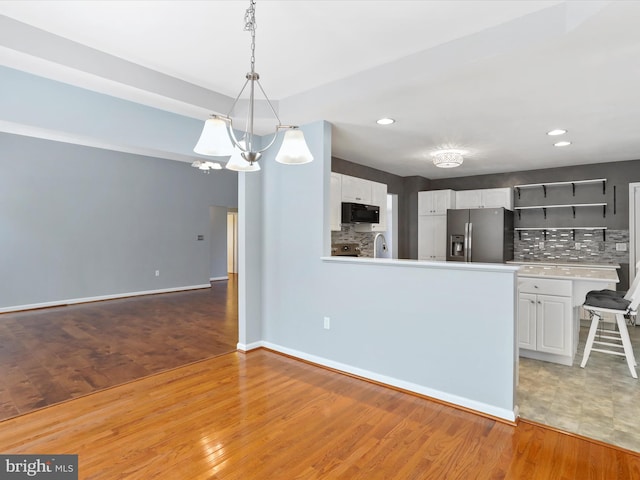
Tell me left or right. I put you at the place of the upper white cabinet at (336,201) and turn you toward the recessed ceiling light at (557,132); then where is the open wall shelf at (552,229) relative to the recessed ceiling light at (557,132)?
left

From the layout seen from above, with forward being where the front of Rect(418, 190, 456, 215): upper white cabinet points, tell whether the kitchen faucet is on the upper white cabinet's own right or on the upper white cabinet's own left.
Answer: on the upper white cabinet's own right

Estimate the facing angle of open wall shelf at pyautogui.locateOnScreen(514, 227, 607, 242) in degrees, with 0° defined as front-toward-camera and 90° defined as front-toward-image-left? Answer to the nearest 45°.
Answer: approximately 0°

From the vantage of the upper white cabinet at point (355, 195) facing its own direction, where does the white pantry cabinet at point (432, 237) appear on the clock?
the white pantry cabinet at point (432, 237) is roughly at 9 o'clock from the upper white cabinet at point (355, 195).

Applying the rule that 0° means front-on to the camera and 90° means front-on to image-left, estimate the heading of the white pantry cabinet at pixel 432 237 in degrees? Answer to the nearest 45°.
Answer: approximately 0°

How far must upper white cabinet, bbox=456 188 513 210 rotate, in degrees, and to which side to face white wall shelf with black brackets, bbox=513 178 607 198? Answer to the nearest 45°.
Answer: approximately 90° to its left

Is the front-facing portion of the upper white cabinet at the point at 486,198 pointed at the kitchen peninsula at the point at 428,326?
yes

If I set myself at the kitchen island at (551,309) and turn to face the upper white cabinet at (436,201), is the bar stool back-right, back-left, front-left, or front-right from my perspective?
back-right

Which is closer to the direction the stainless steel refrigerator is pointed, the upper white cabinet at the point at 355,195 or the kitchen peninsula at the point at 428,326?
the kitchen peninsula
